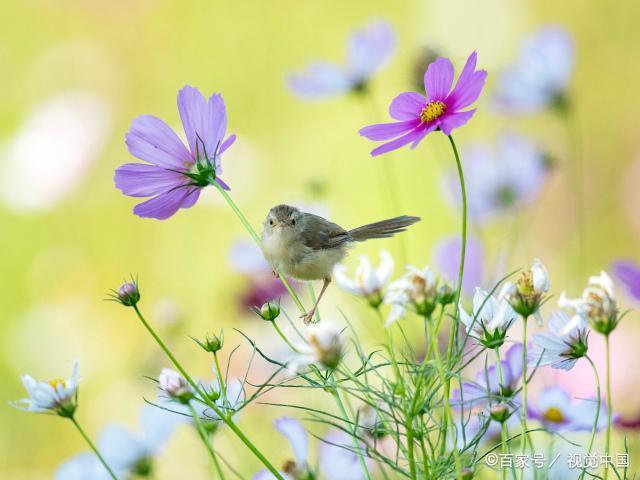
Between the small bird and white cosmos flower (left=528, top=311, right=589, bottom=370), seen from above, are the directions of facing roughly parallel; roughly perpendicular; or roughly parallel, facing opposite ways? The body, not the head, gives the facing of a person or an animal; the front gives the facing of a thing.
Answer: roughly perpendicular

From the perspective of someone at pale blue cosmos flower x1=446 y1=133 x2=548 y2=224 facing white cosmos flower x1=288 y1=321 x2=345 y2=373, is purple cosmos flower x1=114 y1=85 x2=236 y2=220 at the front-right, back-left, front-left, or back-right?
front-right

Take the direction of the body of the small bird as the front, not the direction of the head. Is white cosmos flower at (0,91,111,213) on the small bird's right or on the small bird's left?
on the small bird's right

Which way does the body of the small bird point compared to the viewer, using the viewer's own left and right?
facing the viewer and to the left of the viewer

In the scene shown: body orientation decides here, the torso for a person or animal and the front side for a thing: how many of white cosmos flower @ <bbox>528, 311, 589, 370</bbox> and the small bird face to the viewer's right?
0
